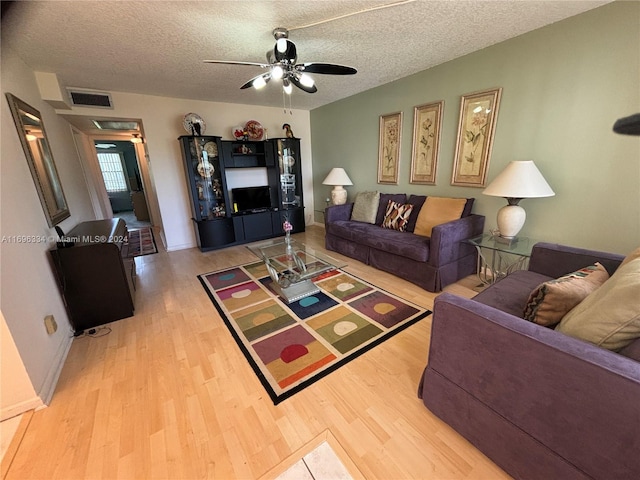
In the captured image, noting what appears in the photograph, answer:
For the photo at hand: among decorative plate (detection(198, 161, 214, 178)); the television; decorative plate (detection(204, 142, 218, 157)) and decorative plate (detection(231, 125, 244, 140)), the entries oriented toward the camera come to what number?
4

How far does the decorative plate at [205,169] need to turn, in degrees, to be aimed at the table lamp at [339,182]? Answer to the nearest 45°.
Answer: approximately 90° to its left

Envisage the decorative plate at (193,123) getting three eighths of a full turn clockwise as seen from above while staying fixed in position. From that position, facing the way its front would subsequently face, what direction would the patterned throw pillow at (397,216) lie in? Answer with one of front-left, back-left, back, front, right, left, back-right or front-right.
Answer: back

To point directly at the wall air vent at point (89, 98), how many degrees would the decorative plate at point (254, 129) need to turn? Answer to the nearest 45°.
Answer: approximately 90° to its right

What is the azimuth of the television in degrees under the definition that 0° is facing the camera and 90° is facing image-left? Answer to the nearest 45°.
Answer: approximately 0°

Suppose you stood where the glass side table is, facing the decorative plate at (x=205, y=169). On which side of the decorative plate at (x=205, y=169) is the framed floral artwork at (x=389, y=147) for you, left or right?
right

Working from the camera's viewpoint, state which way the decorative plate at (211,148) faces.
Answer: facing the viewer

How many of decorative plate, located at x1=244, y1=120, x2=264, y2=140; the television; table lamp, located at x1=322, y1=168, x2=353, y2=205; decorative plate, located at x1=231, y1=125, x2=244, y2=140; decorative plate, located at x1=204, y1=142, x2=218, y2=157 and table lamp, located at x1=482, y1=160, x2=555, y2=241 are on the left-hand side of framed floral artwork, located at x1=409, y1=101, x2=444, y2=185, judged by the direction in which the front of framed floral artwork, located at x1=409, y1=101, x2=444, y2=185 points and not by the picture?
1

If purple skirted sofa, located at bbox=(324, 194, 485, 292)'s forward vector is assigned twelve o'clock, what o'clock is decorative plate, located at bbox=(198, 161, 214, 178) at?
The decorative plate is roughly at 2 o'clock from the purple skirted sofa.

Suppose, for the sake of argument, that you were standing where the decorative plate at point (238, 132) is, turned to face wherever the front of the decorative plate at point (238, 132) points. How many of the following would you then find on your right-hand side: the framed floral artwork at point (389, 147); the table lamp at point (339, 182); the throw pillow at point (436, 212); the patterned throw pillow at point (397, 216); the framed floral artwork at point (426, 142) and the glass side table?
0

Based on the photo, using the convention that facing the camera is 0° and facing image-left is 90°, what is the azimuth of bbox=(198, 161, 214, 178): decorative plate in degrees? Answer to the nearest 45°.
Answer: approximately 0°

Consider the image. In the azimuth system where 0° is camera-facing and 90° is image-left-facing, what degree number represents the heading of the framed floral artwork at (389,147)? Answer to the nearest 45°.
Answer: approximately 45°

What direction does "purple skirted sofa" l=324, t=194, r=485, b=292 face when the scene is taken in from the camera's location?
facing the viewer and to the left of the viewer

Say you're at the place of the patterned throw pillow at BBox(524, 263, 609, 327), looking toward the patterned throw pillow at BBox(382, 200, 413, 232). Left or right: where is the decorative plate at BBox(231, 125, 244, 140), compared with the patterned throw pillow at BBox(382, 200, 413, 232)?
left

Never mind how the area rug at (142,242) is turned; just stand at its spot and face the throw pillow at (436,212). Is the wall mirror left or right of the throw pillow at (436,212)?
right

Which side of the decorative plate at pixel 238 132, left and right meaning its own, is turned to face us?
front

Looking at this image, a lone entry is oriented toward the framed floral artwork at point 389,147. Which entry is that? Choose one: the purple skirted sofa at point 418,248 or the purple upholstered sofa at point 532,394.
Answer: the purple upholstered sofa at point 532,394

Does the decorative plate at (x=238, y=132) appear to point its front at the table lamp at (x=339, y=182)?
no

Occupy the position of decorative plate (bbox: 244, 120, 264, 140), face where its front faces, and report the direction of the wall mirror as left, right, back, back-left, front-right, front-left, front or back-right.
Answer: front-right
